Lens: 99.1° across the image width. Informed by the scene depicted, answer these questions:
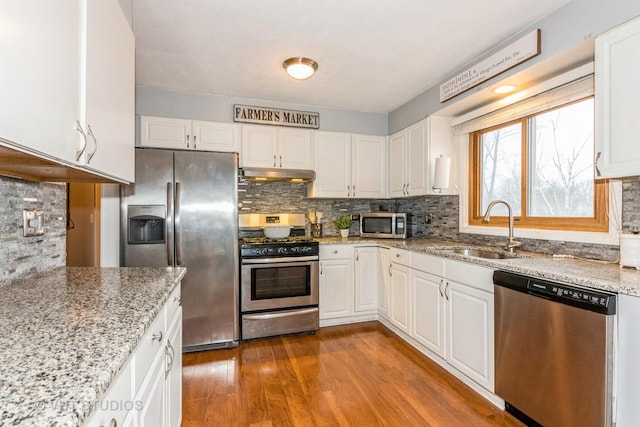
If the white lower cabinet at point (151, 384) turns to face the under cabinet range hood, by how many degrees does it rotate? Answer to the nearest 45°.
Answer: approximately 45° to its left

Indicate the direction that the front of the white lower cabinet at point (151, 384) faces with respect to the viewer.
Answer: facing to the right of the viewer

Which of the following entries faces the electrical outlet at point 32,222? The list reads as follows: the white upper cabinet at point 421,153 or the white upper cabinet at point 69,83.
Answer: the white upper cabinet at point 421,153

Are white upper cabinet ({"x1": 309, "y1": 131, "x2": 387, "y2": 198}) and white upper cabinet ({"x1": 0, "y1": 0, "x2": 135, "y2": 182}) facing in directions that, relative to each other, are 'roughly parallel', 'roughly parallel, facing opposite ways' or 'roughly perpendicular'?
roughly perpendicular

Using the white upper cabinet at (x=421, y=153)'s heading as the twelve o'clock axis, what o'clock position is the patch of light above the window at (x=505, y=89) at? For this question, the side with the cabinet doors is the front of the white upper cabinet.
The patch of light above the window is roughly at 9 o'clock from the white upper cabinet.

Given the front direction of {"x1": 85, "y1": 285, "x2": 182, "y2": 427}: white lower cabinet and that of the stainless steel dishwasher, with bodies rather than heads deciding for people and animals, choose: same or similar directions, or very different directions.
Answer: very different directions

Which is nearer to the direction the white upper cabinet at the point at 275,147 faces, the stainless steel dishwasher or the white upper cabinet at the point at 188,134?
the stainless steel dishwasher

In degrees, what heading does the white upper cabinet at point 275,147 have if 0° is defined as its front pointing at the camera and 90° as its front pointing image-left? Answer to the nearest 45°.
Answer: approximately 0°
